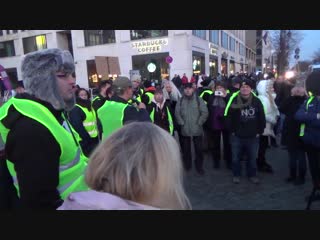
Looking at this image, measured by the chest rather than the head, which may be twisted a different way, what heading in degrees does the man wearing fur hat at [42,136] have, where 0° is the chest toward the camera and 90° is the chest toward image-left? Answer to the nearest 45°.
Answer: approximately 270°

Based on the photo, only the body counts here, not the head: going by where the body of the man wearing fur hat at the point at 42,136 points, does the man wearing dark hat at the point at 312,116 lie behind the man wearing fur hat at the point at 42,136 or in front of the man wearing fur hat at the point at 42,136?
in front

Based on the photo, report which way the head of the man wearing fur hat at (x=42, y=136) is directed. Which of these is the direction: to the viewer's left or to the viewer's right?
to the viewer's right
